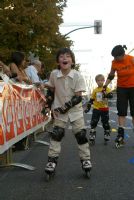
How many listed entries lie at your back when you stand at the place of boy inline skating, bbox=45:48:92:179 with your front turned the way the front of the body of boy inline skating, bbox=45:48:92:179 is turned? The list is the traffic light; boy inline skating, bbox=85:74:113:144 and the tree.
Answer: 3

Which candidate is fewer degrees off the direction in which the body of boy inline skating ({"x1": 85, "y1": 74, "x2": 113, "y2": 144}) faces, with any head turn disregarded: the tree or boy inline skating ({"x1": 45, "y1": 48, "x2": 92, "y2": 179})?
the boy inline skating

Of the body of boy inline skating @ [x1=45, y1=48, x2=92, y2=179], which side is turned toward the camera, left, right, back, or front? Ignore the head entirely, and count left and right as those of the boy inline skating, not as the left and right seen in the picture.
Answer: front

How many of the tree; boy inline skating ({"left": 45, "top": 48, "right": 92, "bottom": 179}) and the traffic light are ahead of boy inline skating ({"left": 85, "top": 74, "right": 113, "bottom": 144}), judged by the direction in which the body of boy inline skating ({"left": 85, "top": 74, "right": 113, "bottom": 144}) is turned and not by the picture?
1

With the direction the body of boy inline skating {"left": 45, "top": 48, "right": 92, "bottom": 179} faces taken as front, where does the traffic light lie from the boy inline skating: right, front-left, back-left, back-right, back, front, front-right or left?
back

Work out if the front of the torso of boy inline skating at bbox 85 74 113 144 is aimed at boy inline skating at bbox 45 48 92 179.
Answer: yes

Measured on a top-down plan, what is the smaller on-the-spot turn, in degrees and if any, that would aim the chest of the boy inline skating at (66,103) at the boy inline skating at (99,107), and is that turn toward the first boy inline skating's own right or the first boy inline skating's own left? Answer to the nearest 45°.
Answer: approximately 180°

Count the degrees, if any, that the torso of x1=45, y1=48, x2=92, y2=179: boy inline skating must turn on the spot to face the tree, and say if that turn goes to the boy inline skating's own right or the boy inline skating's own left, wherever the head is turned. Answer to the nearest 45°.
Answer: approximately 180°

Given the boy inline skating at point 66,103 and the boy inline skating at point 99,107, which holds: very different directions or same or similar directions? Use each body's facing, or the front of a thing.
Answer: same or similar directions

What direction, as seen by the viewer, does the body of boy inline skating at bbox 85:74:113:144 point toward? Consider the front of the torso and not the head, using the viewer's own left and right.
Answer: facing the viewer

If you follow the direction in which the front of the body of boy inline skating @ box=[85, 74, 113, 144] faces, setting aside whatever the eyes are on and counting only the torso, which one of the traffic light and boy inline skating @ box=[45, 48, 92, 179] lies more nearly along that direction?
the boy inline skating

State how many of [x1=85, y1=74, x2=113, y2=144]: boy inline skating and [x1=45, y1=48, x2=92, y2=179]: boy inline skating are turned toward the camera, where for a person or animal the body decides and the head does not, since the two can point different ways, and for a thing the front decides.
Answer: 2

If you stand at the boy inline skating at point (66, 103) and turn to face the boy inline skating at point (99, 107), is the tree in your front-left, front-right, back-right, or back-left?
front-left
